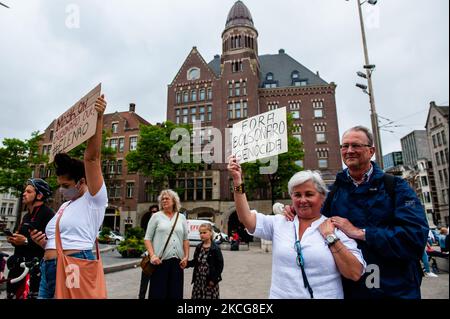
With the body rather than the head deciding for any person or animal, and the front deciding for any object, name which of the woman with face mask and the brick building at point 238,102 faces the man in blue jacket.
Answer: the brick building

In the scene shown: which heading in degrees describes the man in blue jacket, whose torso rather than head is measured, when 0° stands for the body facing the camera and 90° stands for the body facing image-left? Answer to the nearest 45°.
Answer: approximately 45°

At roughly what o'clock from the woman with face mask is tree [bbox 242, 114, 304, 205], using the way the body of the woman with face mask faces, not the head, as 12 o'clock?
The tree is roughly at 6 o'clock from the woman with face mask.

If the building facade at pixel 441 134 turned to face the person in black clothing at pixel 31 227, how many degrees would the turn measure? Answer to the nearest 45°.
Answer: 0° — it already faces them

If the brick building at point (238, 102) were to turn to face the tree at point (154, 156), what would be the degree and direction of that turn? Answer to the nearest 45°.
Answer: approximately 45° to its right

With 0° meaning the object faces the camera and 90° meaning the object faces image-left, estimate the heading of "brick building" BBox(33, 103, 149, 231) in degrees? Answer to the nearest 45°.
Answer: approximately 0°

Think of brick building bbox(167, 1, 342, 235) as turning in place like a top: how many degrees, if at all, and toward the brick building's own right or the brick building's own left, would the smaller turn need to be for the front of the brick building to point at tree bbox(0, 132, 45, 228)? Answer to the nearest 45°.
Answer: approximately 90° to the brick building's own right

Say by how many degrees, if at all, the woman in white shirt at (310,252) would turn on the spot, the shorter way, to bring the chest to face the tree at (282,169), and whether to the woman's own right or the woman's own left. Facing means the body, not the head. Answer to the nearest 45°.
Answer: approximately 180°

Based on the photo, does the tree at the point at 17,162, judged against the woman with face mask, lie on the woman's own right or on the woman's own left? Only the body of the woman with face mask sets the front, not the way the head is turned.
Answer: on the woman's own right
